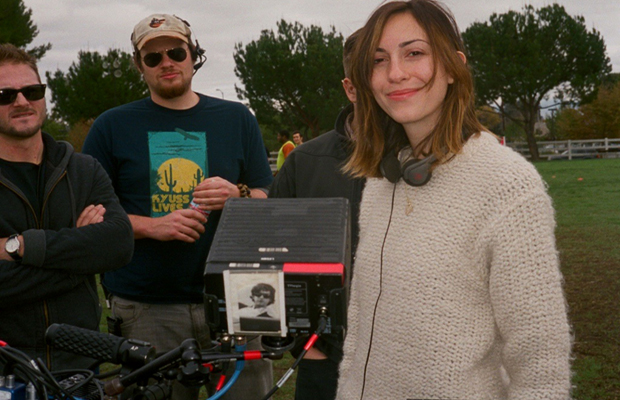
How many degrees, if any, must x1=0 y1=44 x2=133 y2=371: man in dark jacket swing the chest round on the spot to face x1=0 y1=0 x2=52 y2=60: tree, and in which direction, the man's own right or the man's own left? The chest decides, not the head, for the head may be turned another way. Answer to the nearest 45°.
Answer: approximately 180°

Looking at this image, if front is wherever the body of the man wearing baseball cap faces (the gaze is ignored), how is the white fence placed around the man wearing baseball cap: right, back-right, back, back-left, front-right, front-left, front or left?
back-left

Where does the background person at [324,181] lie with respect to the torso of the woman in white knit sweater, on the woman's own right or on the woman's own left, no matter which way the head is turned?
on the woman's own right

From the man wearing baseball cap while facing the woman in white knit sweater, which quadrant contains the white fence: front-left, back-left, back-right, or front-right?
back-left

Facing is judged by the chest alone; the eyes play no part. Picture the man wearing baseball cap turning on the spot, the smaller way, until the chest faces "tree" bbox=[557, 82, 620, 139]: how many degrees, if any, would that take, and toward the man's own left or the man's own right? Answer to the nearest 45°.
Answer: approximately 135° to the man's own left

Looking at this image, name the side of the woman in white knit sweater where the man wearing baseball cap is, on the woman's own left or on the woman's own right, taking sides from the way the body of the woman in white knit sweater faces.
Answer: on the woman's own right
